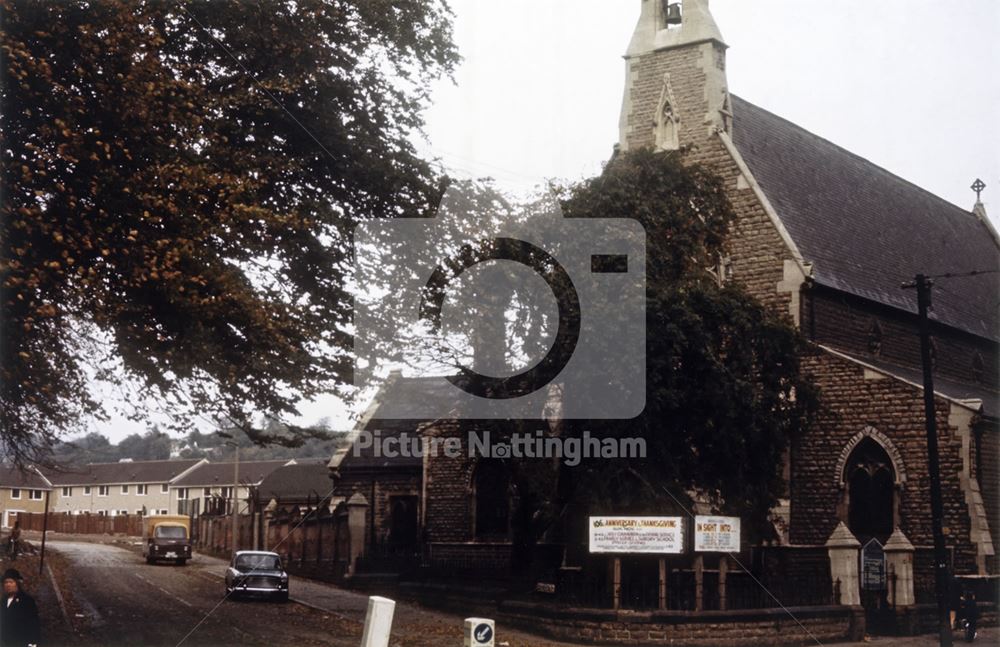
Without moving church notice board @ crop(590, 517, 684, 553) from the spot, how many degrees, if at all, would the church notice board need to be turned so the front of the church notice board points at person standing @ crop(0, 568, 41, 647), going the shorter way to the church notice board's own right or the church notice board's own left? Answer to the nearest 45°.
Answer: approximately 45° to the church notice board's own right

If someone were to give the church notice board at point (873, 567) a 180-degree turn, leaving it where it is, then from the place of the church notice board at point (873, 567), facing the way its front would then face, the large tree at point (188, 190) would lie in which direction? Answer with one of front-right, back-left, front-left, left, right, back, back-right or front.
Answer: back-left

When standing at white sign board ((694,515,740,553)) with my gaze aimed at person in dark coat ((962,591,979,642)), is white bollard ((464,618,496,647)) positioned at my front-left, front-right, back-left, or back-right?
back-right

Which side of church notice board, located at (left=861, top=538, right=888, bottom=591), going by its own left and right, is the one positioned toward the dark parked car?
right

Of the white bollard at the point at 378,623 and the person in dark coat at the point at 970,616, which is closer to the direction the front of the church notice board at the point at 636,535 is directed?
the white bollard

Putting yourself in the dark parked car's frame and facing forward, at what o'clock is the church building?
The church building is roughly at 9 o'clock from the dark parked car.

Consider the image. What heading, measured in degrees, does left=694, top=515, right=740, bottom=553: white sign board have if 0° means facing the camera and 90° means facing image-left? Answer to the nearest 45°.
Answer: approximately 0°

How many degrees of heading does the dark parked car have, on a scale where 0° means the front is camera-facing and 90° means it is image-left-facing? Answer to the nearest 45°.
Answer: approximately 0°

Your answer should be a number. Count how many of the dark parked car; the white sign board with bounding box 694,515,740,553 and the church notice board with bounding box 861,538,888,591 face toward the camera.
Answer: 3

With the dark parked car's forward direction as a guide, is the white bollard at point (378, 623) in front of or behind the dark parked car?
in front
